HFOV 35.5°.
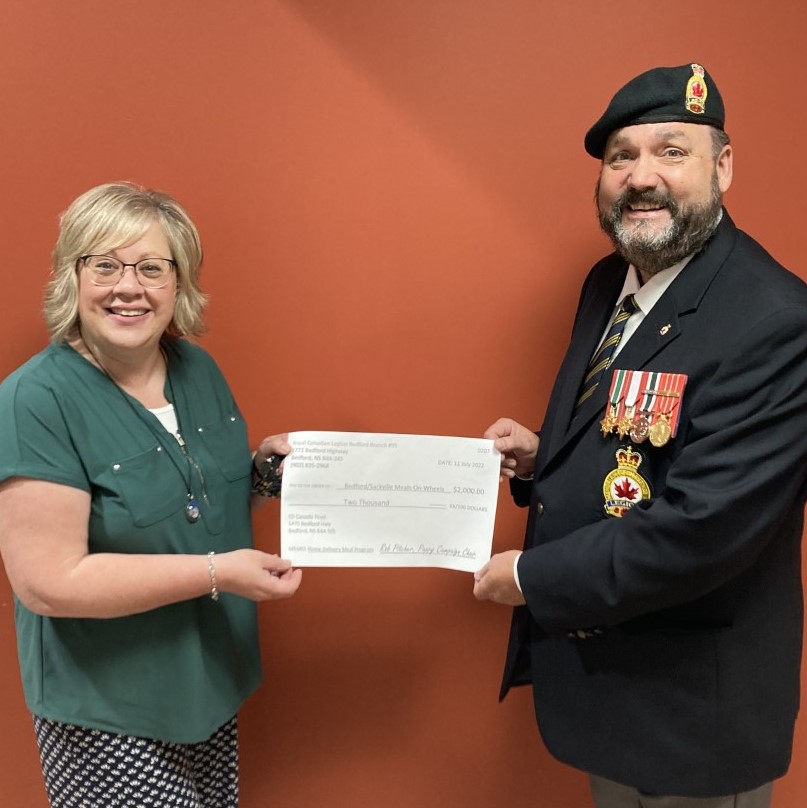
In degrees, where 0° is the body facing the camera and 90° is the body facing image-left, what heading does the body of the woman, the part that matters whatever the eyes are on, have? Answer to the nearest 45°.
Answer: approximately 315°

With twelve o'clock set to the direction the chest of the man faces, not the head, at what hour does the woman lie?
The woman is roughly at 1 o'clock from the man.

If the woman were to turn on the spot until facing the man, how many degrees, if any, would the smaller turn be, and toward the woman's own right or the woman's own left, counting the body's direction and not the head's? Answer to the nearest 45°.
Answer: approximately 45° to the woman's own left

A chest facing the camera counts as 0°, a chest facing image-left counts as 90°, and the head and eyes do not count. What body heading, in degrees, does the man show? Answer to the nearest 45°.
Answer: approximately 45°
